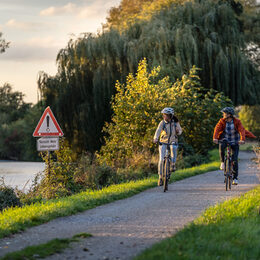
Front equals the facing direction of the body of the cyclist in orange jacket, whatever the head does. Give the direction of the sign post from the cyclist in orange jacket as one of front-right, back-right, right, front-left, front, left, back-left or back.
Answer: right

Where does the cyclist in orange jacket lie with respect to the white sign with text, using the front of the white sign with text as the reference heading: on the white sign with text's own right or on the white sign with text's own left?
on the white sign with text's own left

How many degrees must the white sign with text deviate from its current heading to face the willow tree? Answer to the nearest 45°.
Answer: approximately 180°

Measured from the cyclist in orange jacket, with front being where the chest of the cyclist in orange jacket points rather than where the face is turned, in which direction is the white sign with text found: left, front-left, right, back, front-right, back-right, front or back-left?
right

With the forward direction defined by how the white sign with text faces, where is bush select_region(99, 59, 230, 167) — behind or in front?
behind

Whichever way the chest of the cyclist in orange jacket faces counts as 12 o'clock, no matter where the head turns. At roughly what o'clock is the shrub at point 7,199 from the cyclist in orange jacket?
The shrub is roughly at 2 o'clock from the cyclist in orange jacket.

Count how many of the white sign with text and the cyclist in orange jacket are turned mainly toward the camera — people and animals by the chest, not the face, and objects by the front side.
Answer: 2
